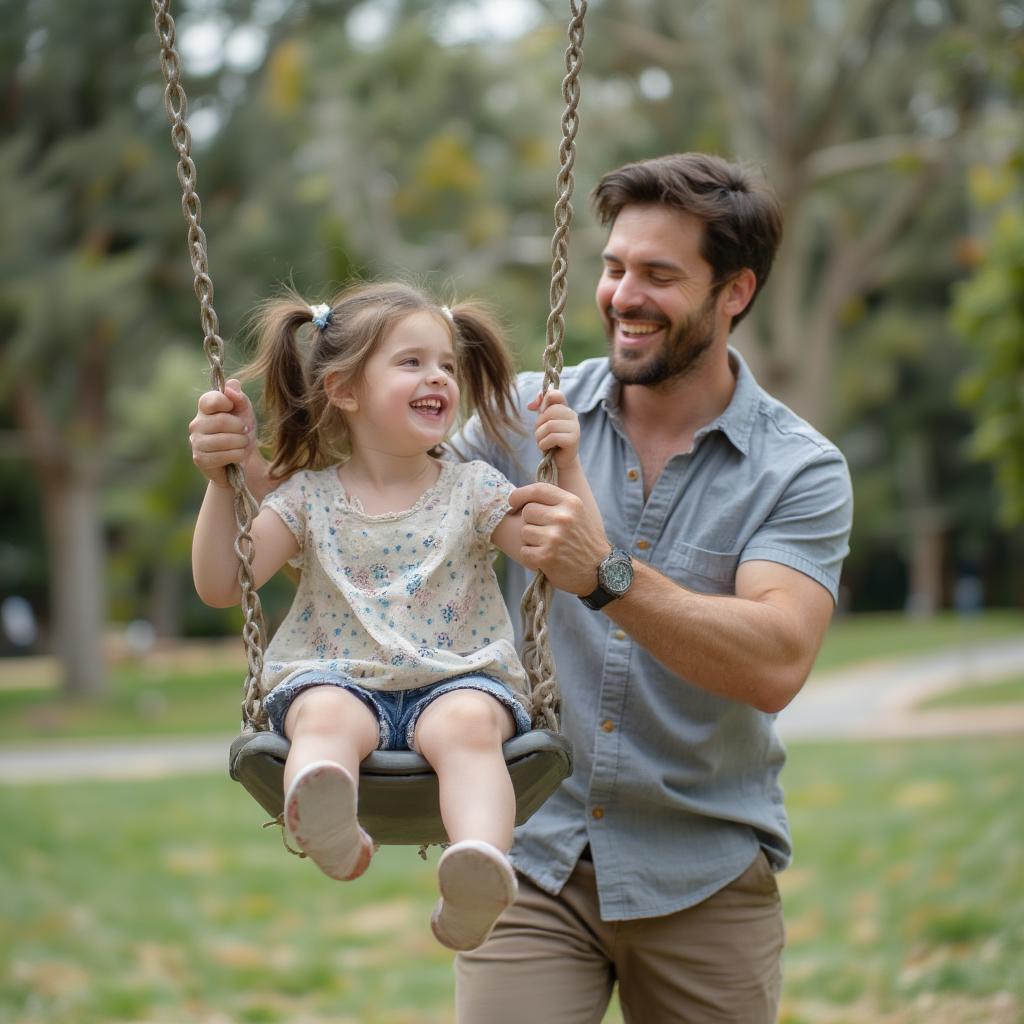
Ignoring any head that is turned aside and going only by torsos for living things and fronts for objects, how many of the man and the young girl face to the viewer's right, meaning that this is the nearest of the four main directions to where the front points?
0

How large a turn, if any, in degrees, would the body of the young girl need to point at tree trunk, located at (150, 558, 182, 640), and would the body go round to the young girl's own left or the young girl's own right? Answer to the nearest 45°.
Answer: approximately 180°

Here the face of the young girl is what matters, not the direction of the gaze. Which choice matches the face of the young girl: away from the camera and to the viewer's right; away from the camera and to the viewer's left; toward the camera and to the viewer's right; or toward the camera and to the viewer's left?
toward the camera and to the viewer's right

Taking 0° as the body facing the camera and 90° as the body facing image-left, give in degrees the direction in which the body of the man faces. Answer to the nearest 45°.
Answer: approximately 45°

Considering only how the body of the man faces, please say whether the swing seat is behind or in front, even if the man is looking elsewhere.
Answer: in front

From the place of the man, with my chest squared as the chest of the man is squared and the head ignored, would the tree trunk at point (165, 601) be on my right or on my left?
on my right

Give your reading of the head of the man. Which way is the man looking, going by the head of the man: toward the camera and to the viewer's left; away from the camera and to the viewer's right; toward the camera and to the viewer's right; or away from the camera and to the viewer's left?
toward the camera and to the viewer's left

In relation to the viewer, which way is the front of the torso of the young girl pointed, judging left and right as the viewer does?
facing the viewer

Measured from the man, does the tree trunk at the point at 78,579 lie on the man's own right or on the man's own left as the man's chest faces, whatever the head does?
on the man's own right
